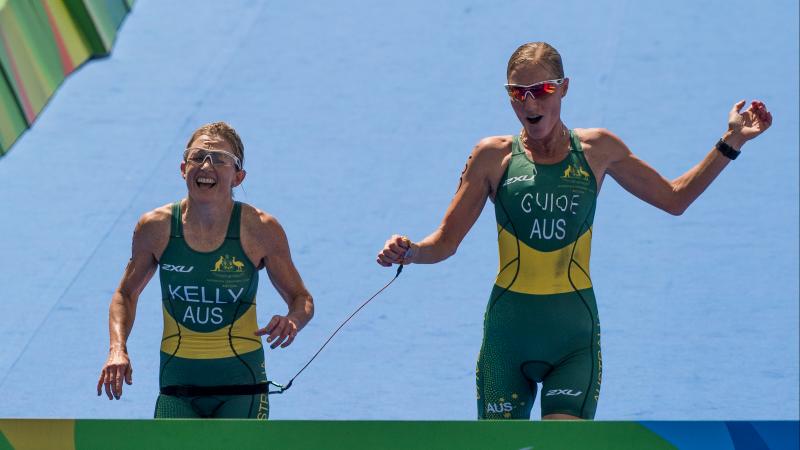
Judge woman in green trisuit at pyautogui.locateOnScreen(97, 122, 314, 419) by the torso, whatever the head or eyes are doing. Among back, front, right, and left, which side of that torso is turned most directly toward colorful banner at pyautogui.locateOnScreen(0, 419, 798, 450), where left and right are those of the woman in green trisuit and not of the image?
front

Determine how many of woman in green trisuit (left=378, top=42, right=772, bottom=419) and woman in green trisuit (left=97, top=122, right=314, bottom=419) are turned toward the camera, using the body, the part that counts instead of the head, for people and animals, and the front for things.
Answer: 2

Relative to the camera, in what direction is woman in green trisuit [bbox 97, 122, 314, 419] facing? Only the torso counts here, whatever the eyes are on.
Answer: toward the camera

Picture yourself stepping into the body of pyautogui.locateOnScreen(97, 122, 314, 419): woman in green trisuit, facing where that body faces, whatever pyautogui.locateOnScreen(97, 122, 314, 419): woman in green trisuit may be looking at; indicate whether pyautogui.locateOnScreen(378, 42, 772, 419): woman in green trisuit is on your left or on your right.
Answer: on your left

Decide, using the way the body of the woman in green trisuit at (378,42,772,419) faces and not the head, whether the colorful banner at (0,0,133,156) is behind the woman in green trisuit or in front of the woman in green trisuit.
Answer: behind

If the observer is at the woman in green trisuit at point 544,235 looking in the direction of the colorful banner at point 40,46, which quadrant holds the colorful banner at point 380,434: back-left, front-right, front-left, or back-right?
back-left

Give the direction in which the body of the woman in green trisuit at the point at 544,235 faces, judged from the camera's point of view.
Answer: toward the camera

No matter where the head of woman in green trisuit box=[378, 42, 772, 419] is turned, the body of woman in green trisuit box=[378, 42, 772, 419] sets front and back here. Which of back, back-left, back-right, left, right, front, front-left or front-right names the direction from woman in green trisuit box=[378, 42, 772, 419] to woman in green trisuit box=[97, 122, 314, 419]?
right

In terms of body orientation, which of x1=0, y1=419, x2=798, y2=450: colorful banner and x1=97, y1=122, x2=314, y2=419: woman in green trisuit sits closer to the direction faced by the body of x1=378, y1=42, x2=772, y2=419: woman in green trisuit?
the colorful banner

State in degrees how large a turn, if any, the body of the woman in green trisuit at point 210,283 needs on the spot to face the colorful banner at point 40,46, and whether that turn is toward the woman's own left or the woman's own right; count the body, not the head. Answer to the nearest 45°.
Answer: approximately 180°
